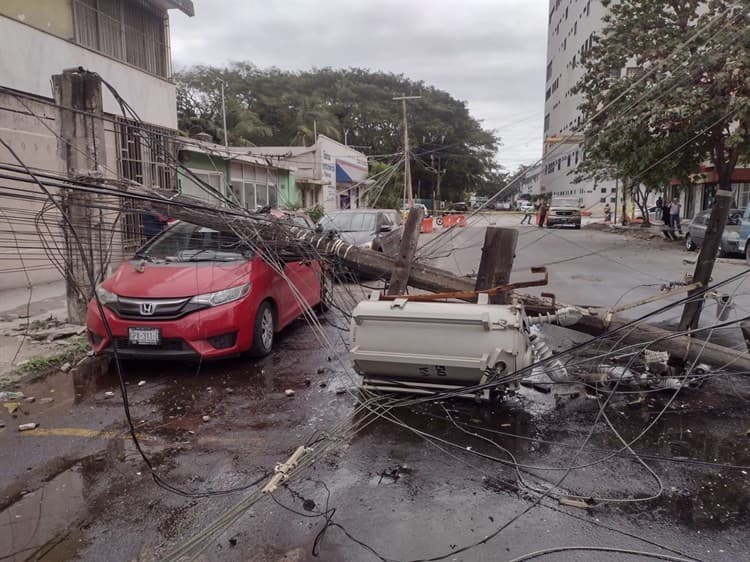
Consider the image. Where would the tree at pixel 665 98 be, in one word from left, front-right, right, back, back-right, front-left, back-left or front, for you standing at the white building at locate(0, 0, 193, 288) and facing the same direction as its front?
front-left

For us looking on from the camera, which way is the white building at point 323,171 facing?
facing the viewer and to the right of the viewer

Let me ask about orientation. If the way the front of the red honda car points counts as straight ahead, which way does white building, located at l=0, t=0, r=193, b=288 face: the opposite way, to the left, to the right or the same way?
to the left

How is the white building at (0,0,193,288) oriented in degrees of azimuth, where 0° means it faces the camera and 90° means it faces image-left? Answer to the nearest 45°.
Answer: approximately 315°

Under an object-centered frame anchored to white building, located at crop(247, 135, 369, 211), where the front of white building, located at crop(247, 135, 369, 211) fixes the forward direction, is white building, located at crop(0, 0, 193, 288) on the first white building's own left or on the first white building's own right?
on the first white building's own right

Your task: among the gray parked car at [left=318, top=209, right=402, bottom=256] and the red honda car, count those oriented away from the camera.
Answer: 0

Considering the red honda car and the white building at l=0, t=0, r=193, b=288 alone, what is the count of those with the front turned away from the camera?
0

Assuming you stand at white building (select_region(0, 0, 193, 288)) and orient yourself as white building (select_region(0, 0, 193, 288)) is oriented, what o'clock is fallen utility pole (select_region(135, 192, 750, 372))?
The fallen utility pole is roughly at 1 o'clock from the white building.

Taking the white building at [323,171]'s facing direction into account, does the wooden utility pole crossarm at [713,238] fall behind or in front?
in front

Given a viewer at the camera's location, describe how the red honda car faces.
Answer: facing the viewer and to the left of the viewer

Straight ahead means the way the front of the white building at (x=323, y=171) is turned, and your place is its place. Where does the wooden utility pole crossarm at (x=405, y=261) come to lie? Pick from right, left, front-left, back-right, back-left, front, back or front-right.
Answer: front-right

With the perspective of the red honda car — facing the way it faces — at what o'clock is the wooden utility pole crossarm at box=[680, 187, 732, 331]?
The wooden utility pole crossarm is roughly at 8 o'clock from the red honda car.

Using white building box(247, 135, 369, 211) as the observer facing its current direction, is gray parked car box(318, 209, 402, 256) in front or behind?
in front
